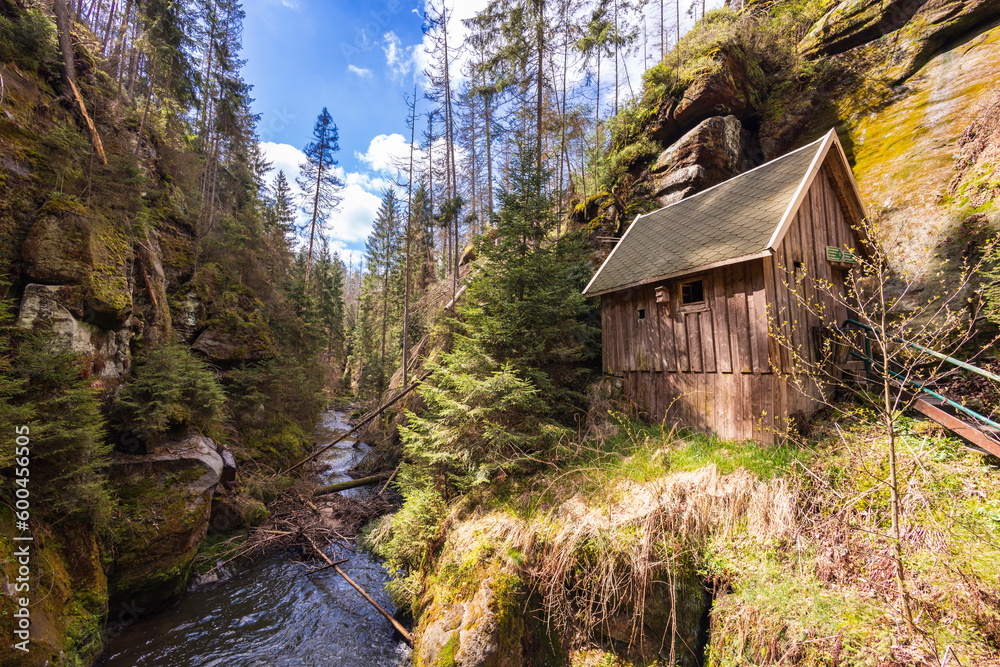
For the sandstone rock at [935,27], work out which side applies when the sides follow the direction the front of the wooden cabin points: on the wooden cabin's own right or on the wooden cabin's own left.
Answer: on the wooden cabin's own left

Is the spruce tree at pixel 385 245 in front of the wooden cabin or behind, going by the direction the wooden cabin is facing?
behind

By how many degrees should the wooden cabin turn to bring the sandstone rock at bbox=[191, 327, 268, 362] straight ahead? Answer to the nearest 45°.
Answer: approximately 135° to its right

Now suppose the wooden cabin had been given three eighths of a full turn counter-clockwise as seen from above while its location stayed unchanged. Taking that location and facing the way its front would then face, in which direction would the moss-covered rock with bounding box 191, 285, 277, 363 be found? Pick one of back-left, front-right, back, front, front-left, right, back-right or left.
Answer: left
